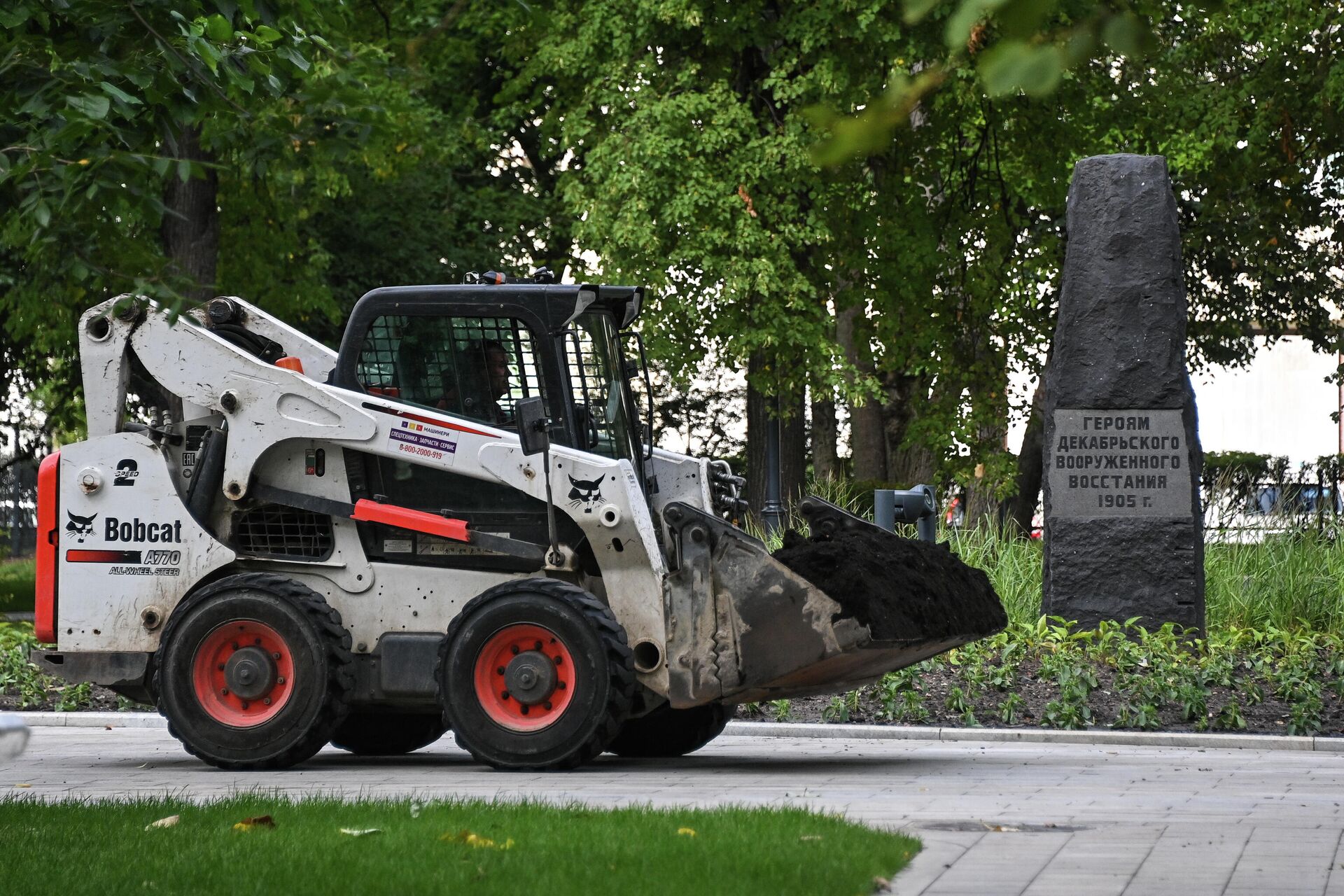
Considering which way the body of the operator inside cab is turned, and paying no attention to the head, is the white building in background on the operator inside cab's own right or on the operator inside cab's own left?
on the operator inside cab's own left

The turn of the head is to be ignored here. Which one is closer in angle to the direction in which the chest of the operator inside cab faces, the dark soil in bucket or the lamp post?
the dark soil in bucket

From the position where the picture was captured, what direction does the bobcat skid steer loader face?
facing to the right of the viewer

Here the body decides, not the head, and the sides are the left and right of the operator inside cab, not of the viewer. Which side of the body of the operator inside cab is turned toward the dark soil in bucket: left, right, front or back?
front

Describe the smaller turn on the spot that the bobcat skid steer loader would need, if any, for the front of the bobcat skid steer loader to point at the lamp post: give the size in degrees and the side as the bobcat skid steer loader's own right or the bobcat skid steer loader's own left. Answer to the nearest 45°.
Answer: approximately 90° to the bobcat skid steer loader's own left

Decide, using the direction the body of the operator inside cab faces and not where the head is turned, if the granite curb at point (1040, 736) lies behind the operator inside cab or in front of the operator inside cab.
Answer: in front

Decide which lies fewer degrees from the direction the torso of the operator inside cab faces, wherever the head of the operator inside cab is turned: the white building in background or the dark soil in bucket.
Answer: the dark soil in bucket

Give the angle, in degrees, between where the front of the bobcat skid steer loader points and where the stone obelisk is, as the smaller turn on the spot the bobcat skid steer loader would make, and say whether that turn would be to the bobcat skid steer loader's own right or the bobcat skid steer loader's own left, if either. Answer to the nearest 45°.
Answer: approximately 45° to the bobcat skid steer loader's own left

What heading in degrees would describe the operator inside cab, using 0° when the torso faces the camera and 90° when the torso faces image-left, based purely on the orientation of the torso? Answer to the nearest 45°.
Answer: approximately 270°

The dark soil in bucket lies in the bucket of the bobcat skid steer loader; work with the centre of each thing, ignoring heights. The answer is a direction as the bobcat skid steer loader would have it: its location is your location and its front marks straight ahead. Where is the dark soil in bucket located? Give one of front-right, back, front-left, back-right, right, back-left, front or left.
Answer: front

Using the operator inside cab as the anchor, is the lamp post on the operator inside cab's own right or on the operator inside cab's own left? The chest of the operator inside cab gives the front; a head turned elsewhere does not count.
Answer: on the operator inside cab's own left
